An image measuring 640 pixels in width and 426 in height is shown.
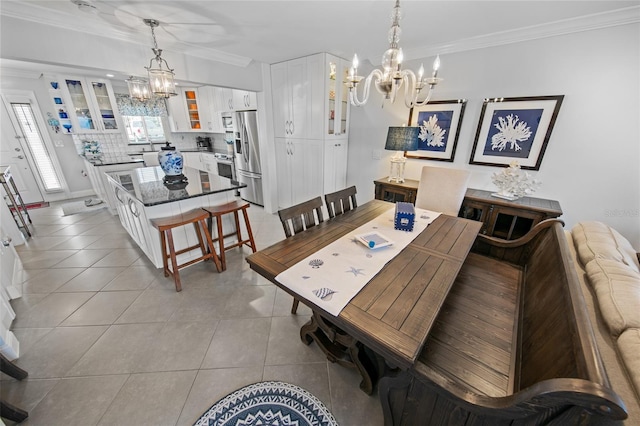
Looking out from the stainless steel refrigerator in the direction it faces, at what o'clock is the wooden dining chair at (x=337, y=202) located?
The wooden dining chair is roughly at 10 o'clock from the stainless steel refrigerator.

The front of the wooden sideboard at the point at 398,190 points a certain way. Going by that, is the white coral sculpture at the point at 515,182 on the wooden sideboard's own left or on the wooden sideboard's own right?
on the wooden sideboard's own left

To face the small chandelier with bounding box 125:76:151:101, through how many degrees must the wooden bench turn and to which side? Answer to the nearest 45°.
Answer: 0° — it already faces it

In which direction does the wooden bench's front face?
to the viewer's left

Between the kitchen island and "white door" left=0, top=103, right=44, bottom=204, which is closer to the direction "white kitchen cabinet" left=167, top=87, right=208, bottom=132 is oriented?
the kitchen island

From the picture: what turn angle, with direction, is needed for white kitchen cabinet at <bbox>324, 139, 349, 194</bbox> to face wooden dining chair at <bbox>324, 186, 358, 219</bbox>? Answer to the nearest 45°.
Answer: approximately 45° to its right

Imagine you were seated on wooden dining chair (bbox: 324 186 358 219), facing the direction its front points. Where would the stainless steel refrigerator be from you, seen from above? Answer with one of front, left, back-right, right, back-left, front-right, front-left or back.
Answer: back

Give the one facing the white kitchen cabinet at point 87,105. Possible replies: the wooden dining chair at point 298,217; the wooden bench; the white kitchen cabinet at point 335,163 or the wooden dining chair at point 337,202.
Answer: the wooden bench

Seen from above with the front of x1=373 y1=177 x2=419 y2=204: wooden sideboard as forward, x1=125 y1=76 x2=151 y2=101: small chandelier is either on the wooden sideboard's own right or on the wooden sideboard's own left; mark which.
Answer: on the wooden sideboard's own right

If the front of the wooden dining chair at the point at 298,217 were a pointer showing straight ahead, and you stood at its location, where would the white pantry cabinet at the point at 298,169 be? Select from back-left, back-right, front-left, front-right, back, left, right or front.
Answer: back-left

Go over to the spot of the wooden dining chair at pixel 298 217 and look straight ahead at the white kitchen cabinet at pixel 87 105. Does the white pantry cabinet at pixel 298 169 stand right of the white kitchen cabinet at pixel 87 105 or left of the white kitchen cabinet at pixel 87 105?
right
